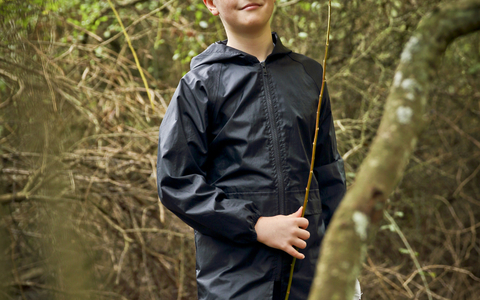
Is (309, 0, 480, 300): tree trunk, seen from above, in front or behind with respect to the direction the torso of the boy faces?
in front

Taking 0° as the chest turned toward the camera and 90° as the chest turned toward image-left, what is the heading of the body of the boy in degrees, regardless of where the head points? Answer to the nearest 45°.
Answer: approximately 315°
